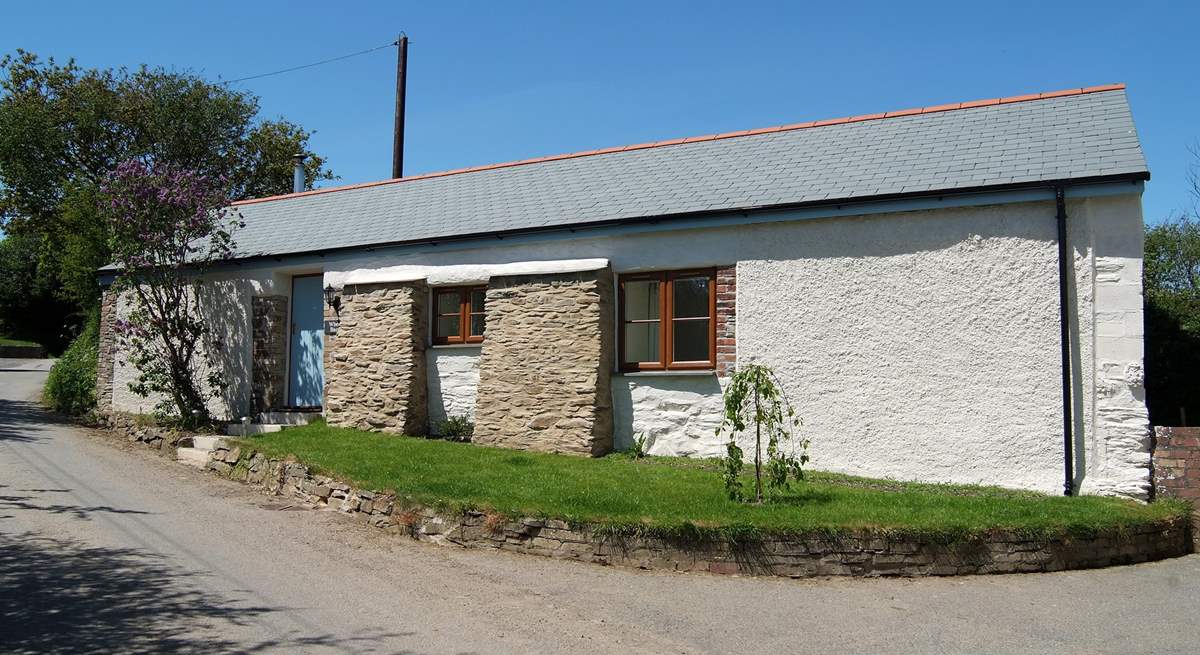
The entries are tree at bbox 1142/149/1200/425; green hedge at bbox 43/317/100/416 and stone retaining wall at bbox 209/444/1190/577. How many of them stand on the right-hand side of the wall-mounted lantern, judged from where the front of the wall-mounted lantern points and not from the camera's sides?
1

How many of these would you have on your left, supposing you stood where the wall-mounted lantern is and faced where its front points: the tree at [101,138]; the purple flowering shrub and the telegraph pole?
0

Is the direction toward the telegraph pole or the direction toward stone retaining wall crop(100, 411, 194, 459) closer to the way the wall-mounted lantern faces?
the stone retaining wall

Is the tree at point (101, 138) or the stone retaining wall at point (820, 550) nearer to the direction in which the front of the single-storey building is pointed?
the stone retaining wall

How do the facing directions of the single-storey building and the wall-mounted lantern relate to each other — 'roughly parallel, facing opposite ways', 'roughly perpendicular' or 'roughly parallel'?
roughly parallel

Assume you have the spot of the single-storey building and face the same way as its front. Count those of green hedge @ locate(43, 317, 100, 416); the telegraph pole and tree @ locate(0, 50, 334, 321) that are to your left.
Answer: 0

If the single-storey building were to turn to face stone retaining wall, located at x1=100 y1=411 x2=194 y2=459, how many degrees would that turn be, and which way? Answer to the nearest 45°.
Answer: approximately 45° to its right

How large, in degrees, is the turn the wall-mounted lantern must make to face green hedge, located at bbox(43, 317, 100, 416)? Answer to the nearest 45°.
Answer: approximately 90° to its right

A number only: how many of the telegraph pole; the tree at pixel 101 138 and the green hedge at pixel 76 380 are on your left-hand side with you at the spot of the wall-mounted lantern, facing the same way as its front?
0

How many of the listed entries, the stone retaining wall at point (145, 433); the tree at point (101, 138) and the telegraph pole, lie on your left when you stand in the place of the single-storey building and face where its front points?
0

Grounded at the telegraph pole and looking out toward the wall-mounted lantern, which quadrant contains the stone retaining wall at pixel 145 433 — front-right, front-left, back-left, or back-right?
front-right

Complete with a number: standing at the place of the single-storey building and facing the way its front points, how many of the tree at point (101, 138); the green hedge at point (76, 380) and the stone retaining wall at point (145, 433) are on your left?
0

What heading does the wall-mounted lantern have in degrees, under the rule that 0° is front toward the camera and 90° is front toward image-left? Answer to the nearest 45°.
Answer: approximately 45°

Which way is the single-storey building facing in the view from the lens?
facing the viewer and to the left of the viewer
